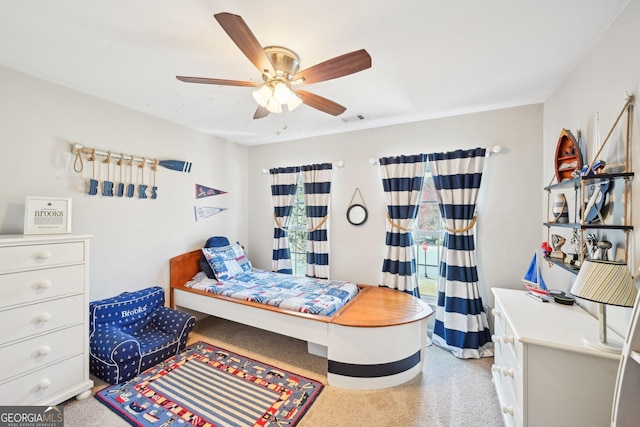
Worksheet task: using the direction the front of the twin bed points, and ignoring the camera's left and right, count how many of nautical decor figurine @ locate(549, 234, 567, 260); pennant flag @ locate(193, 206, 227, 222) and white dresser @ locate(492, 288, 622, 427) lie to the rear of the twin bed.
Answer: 1

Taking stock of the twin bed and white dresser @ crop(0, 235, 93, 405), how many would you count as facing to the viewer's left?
0

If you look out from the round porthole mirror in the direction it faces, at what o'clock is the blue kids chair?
The blue kids chair is roughly at 2 o'clock from the round porthole mirror.

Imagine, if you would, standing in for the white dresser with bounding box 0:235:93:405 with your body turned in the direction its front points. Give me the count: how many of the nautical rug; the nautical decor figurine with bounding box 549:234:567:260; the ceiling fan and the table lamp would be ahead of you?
4

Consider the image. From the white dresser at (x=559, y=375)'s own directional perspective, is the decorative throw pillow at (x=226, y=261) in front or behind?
in front

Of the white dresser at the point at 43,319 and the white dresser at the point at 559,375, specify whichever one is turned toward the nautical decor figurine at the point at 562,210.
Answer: the white dresser at the point at 43,319

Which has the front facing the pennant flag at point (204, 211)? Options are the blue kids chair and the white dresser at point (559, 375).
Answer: the white dresser

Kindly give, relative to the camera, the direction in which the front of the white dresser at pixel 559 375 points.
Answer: facing to the left of the viewer

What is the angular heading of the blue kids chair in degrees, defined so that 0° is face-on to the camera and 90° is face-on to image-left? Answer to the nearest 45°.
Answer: approximately 315°

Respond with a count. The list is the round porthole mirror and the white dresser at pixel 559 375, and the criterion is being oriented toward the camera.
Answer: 1

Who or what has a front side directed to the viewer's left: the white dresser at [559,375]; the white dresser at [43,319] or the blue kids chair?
the white dresser at [559,375]

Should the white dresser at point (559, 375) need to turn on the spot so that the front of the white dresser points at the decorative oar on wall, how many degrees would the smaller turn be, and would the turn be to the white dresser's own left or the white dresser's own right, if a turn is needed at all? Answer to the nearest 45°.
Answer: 0° — it already faces it

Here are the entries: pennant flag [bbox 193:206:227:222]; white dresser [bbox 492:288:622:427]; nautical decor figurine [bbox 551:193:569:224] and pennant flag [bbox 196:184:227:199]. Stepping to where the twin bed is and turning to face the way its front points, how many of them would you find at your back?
2

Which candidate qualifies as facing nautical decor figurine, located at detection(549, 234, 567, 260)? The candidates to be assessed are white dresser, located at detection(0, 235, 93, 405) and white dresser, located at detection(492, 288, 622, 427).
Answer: white dresser, located at detection(0, 235, 93, 405)
